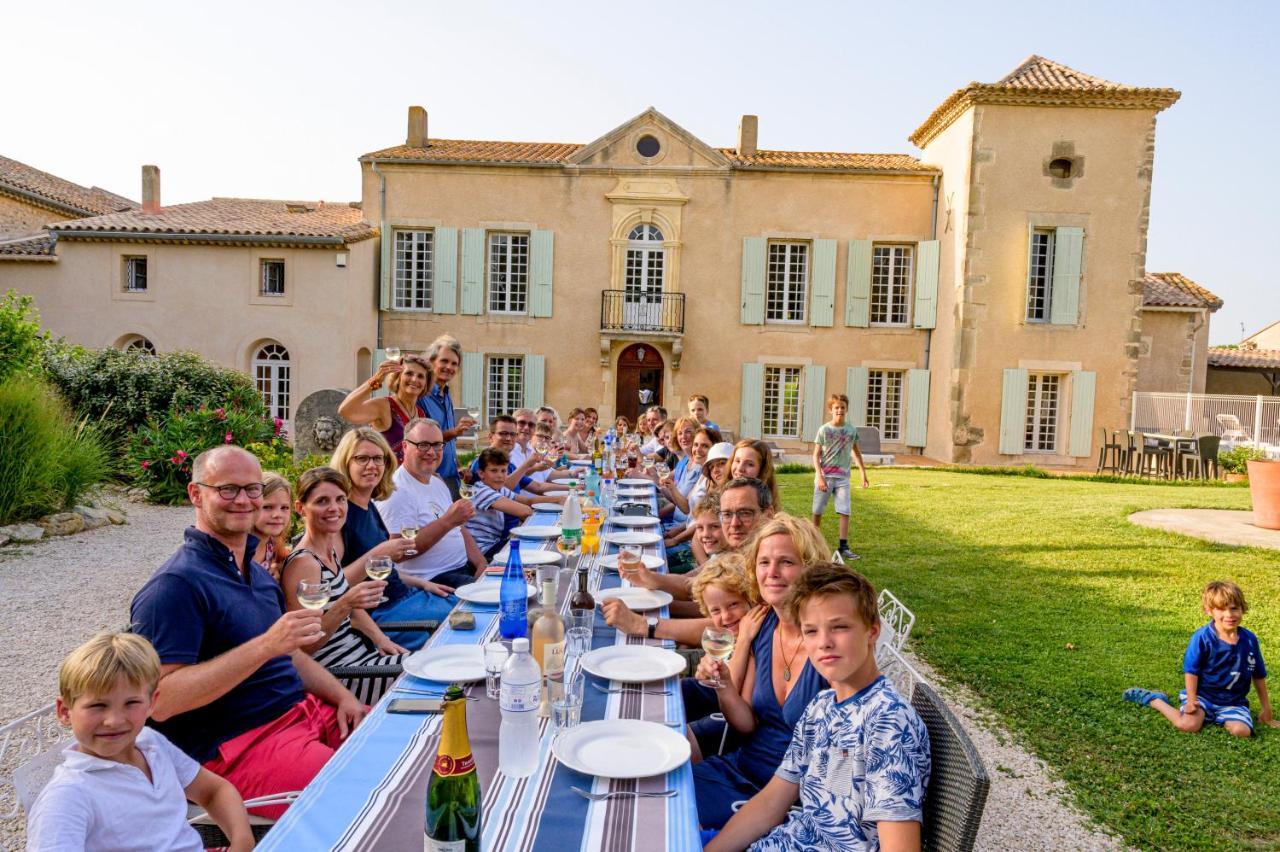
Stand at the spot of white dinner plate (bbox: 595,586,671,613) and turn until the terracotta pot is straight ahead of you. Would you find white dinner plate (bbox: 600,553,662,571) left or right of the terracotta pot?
left

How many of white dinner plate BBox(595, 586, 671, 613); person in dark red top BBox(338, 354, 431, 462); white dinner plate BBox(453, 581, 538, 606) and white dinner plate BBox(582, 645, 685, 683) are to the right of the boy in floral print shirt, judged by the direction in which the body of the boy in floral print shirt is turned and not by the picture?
4

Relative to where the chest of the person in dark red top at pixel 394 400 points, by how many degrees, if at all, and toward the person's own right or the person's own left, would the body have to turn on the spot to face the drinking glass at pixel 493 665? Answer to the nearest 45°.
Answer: approximately 45° to the person's own right

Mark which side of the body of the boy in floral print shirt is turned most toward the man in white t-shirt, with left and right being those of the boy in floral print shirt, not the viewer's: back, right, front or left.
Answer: right

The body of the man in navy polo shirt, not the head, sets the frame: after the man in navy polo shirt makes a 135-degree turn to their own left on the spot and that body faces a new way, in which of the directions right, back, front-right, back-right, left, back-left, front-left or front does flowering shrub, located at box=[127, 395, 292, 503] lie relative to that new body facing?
front

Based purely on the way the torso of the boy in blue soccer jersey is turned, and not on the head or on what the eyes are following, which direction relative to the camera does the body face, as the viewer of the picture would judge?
toward the camera

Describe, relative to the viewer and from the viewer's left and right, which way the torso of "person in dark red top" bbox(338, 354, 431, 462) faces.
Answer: facing the viewer and to the right of the viewer

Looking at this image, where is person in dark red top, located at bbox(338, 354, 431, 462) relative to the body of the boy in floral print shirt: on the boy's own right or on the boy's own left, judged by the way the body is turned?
on the boy's own right

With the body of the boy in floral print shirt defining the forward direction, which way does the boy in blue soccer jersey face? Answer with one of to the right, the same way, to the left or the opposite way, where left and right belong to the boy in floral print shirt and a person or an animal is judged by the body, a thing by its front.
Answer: the same way

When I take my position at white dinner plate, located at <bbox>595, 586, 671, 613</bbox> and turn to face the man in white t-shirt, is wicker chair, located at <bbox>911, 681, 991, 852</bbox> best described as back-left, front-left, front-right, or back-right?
back-left

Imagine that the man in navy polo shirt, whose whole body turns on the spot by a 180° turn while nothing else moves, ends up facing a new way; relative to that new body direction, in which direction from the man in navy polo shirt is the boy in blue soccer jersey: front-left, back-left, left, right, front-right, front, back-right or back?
back-right

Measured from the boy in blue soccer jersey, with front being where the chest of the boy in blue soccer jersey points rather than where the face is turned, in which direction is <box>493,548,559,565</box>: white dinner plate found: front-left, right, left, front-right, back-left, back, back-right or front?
front-right

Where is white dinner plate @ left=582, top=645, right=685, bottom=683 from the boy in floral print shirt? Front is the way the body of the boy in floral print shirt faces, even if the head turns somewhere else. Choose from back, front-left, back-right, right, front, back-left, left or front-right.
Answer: right

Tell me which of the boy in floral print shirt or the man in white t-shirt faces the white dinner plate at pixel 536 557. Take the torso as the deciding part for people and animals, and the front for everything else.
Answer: the man in white t-shirt

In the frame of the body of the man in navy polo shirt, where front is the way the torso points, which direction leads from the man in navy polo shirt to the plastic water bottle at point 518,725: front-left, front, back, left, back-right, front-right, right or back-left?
front

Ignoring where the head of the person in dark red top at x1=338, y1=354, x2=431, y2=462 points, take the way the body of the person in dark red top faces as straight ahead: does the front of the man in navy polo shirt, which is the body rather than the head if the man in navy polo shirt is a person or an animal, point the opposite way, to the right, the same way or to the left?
the same way
